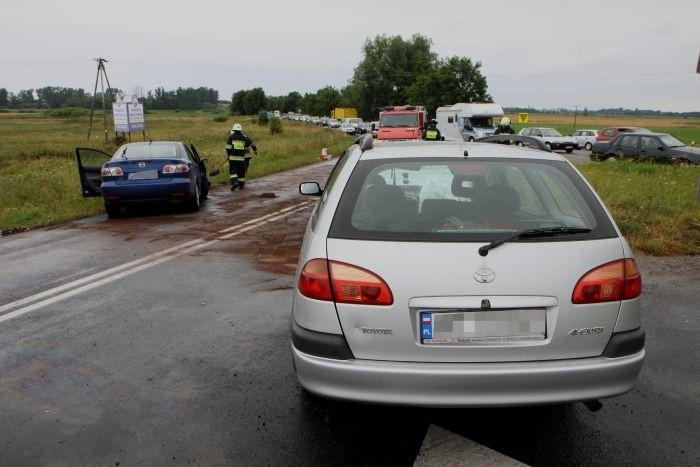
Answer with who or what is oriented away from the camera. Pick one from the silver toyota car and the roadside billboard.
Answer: the silver toyota car

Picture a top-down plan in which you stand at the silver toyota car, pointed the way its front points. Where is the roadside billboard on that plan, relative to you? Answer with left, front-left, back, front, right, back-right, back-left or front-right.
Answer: front-left

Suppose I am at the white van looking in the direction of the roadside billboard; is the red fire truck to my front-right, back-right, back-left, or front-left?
front-left

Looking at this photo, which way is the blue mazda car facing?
away from the camera

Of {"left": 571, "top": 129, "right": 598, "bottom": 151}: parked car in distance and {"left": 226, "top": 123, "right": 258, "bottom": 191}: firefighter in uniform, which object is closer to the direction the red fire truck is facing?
the firefighter in uniform

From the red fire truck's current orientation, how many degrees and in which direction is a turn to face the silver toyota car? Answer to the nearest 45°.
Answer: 0° — it already faces it

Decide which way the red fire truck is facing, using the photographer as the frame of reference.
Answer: facing the viewer

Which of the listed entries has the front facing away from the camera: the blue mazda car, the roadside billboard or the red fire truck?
the blue mazda car

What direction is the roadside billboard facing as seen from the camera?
toward the camera

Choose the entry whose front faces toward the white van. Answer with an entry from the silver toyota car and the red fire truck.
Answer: the silver toyota car

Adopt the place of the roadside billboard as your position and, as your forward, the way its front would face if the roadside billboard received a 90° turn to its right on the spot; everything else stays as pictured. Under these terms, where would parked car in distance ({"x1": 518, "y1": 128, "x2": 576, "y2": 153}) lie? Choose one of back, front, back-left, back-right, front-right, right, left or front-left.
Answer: back

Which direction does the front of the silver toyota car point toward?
away from the camera
